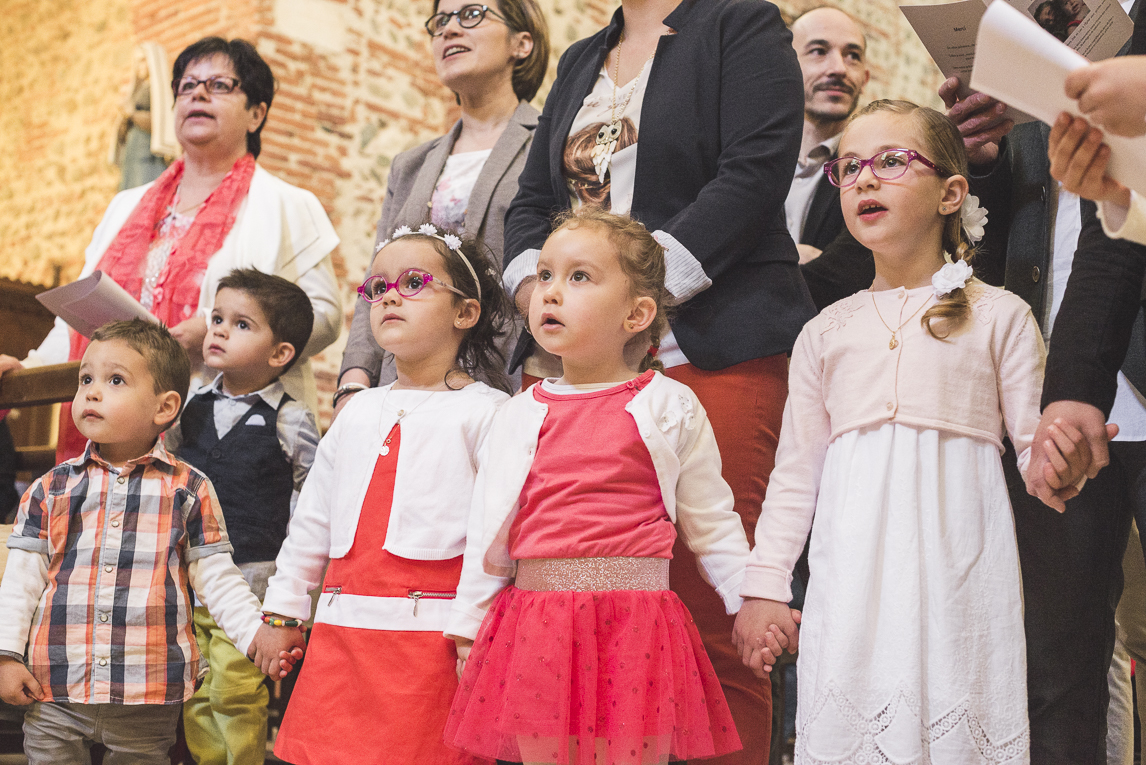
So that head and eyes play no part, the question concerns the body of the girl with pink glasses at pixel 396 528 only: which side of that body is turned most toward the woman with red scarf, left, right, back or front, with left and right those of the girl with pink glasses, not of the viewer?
right

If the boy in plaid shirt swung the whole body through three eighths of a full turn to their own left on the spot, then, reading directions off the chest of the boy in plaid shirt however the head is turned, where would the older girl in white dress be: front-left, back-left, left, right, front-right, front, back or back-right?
right

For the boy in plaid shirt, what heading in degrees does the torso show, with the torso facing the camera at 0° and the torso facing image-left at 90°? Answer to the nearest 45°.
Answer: approximately 0°

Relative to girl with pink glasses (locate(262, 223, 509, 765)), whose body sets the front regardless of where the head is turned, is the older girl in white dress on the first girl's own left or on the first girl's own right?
on the first girl's own left

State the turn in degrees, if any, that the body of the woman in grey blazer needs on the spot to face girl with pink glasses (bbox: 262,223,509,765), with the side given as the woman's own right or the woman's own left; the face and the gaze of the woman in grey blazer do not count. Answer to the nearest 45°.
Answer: approximately 45° to the woman's own left

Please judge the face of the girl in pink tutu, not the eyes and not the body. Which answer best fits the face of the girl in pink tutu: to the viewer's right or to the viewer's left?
to the viewer's left

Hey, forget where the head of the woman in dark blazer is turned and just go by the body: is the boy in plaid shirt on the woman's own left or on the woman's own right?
on the woman's own right
